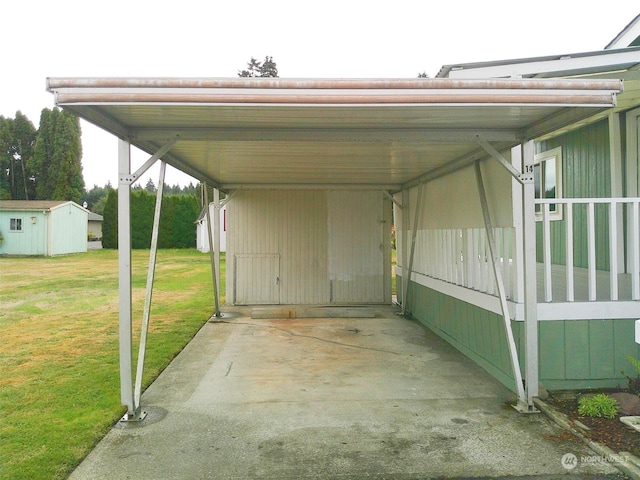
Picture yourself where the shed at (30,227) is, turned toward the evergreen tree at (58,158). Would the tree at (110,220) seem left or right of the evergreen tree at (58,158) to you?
right

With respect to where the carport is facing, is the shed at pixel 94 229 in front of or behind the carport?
behind

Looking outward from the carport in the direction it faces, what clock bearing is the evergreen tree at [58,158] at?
The evergreen tree is roughly at 5 o'clock from the carport.

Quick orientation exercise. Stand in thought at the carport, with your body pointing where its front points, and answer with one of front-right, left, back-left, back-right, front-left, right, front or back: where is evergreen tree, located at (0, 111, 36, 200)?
back-right

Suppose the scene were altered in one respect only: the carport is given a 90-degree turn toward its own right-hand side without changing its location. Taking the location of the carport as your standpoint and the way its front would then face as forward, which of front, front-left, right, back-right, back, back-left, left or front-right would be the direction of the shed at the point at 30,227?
front-right

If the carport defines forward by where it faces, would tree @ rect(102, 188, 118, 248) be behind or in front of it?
behind

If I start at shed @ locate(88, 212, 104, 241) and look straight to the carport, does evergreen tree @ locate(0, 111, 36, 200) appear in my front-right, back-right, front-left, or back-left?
back-right

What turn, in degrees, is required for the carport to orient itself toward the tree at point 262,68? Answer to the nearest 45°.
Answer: approximately 180°

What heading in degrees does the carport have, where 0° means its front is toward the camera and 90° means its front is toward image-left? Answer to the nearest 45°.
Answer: approximately 0°
